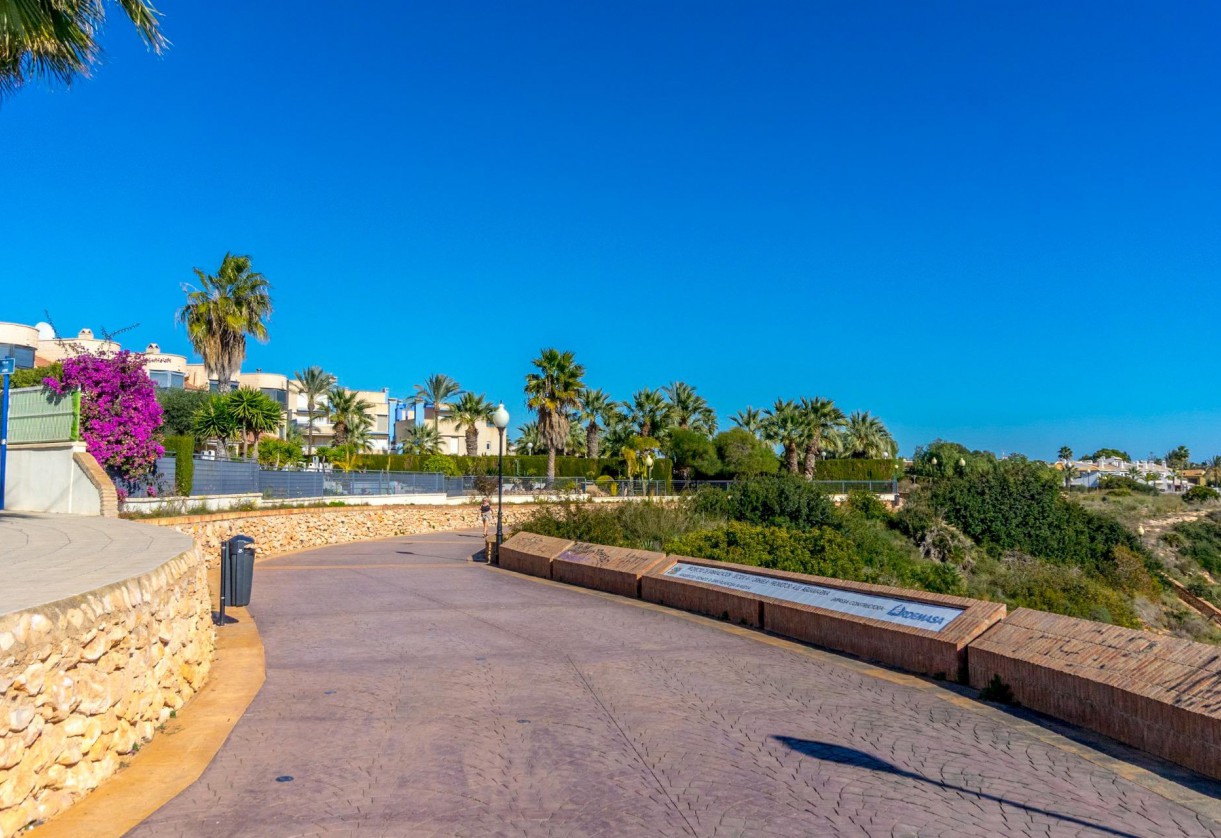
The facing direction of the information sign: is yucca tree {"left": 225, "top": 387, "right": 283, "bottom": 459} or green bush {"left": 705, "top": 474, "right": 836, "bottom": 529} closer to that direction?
the yucca tree

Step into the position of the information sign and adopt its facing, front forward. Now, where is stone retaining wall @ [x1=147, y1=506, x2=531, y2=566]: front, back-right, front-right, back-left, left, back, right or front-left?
right

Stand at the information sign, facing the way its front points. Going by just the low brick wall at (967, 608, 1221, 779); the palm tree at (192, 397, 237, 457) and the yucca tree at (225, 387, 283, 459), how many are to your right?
2

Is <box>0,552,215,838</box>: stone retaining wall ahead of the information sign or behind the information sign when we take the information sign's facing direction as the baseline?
ahead

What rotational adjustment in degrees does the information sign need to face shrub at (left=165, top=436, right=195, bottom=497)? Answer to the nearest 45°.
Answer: approximately 90° to its right

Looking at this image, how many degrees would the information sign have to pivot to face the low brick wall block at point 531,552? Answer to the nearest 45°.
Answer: approximately 90° to its right

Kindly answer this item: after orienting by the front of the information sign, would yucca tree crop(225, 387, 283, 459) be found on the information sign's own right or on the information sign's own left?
on the information sign's own right

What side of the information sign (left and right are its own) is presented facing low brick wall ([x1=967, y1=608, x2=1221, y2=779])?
left

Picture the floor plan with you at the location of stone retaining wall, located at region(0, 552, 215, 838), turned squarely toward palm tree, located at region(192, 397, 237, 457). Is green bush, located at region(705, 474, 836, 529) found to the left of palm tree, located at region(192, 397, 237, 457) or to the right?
right

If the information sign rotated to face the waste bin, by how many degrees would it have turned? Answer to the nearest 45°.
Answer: approximately 45° to its right

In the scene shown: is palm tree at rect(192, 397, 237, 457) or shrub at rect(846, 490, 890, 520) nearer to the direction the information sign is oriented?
the palm tree

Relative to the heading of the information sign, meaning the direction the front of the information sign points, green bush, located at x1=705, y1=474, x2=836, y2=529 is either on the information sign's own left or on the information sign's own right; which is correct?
on the information sign's own right

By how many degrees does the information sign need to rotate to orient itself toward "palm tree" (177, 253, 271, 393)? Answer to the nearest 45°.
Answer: approximately 90° to its right

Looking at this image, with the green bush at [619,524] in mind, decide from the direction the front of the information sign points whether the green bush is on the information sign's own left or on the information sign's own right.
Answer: on the information sign's own right

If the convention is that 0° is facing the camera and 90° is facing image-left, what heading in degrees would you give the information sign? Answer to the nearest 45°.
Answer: approximately 45°

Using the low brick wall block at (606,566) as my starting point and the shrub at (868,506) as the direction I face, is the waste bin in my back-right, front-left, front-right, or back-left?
back-left
